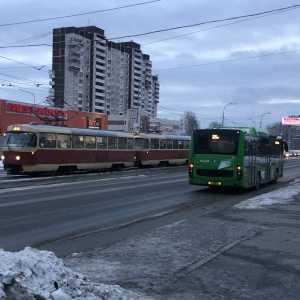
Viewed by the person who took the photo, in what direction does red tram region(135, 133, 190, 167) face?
facing the viewer and to the left of the viewer

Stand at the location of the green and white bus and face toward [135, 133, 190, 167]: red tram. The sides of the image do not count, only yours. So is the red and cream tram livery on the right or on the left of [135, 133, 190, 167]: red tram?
left

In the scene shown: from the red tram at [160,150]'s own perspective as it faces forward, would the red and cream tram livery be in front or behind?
in front

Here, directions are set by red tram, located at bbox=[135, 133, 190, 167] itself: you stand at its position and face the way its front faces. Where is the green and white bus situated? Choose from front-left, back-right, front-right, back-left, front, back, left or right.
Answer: front-left
